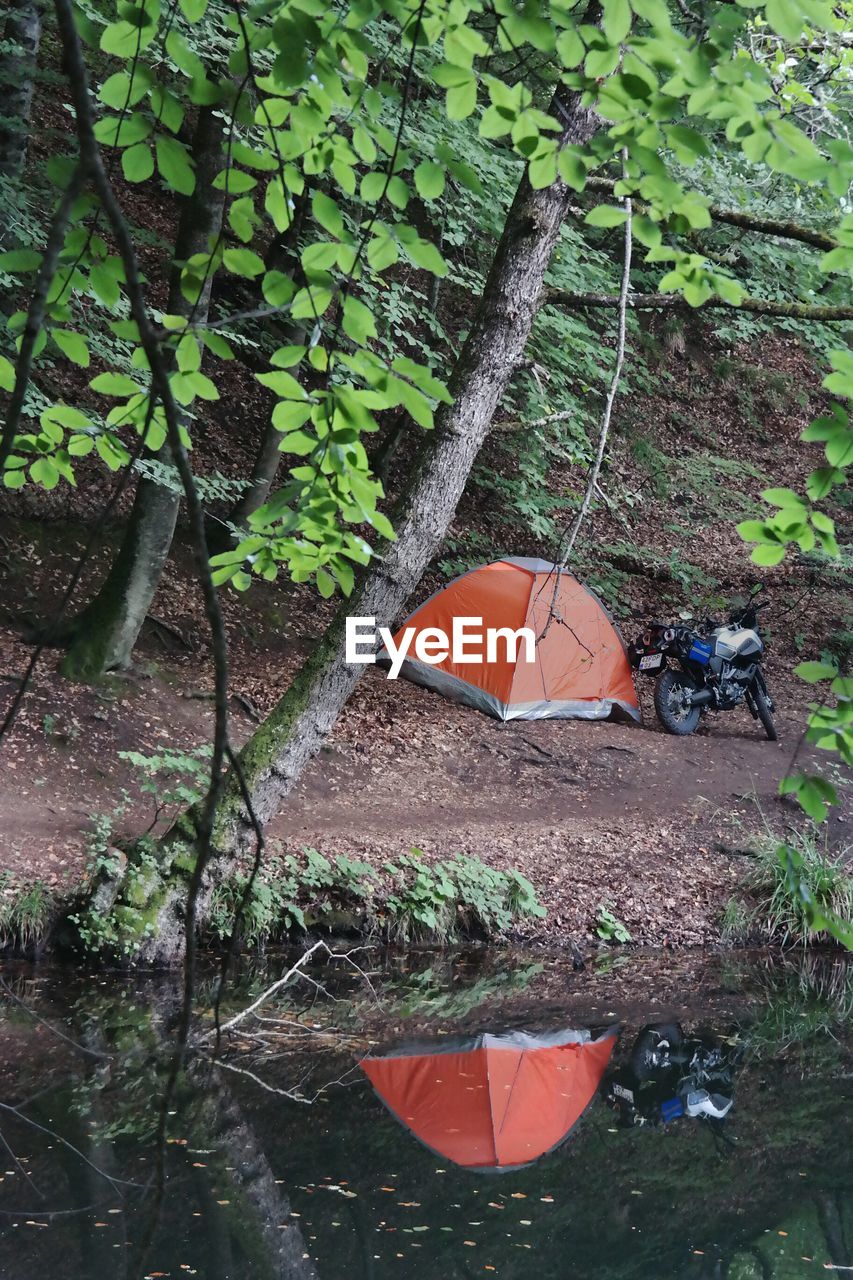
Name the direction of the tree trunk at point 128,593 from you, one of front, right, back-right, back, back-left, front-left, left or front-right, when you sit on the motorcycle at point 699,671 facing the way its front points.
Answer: back

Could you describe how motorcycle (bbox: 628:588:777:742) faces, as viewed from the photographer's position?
facing away from the viewer and to the right of the viewer

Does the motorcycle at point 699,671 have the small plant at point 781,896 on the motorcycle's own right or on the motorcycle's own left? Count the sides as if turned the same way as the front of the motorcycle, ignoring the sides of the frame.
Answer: on the motorcycle's own right

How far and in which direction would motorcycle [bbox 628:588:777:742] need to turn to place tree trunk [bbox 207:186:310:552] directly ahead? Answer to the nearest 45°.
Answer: approximately 135° to its left
